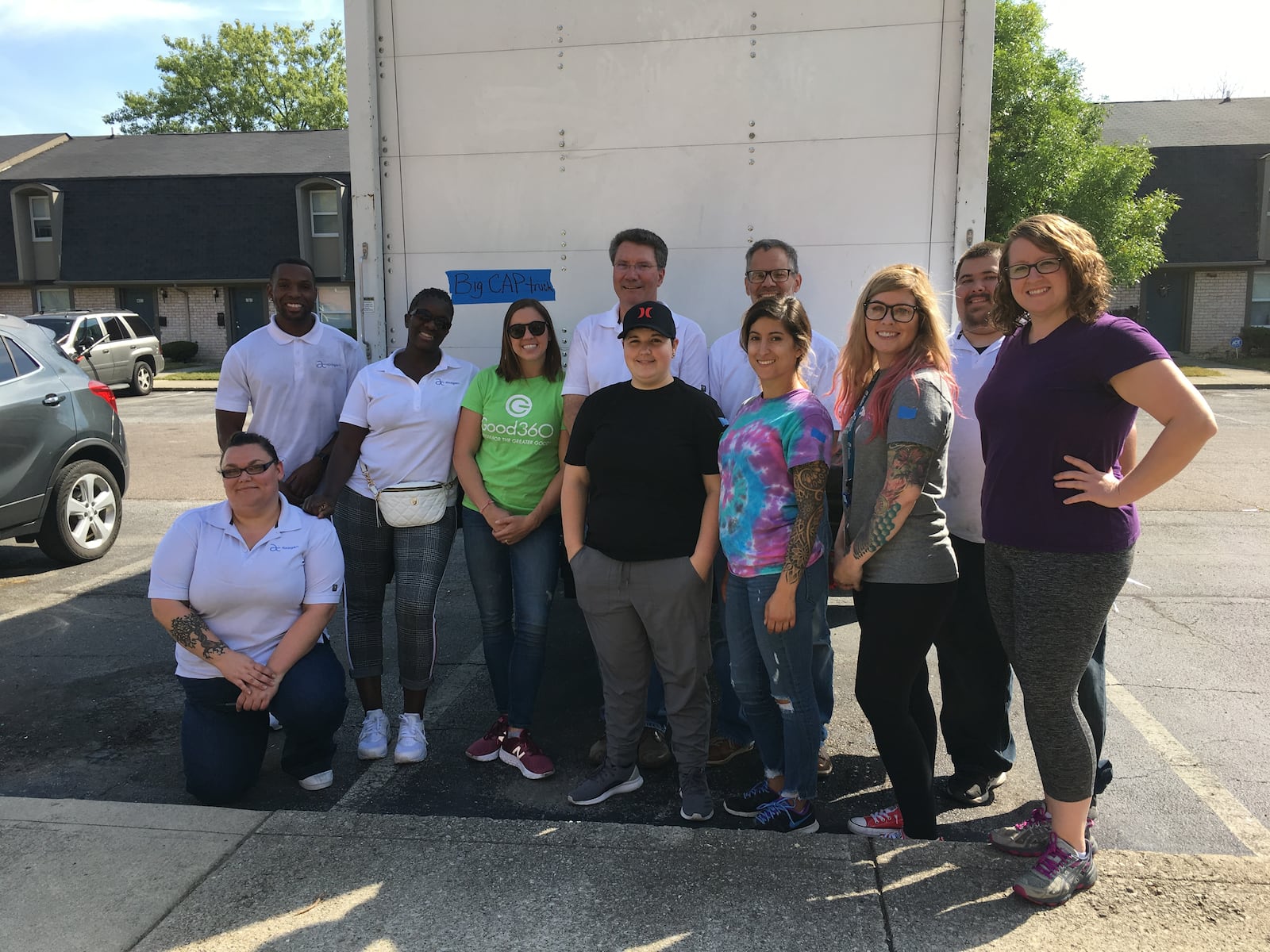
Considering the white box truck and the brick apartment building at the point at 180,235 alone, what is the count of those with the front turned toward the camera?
1

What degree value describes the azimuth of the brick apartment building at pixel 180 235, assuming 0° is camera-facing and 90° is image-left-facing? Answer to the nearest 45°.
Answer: approximately 0°

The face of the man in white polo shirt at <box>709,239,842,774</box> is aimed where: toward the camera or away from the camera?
toward the camera

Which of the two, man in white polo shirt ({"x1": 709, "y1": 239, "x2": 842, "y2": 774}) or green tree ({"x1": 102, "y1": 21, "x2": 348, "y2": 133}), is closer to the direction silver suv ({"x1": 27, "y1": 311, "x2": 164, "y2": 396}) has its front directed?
the man in white polo shirt

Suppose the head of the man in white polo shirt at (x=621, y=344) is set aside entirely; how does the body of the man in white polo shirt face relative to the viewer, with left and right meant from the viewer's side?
facing the viewer

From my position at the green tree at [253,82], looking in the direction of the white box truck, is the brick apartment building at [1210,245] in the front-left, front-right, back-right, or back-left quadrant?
front-left

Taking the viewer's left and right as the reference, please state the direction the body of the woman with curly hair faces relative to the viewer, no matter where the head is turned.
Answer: facing the viewer and to the left of the viewer

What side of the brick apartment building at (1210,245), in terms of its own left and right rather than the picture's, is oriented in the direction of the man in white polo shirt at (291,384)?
front

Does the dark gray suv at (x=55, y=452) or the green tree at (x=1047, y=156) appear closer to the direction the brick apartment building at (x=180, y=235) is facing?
the dark gray suv

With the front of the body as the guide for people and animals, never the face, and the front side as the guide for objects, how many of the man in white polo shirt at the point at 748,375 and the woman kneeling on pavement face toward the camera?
2

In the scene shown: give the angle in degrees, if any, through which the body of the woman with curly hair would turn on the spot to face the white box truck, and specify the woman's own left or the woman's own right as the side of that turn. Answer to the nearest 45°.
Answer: approximately 90° to the woman's own right

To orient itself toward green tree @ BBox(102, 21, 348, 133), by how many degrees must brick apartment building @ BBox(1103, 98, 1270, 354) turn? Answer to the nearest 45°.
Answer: approximately 90° to its right

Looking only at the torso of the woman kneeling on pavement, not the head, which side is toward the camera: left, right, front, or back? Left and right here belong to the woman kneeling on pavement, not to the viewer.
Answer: front

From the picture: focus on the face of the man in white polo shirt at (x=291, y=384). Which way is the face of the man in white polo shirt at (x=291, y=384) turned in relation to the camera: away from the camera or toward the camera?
toward the camera

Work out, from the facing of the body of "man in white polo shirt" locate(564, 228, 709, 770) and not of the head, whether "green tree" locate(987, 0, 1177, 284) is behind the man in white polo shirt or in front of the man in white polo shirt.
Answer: behind

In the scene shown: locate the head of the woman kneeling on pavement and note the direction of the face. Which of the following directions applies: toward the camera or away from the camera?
toward the camera

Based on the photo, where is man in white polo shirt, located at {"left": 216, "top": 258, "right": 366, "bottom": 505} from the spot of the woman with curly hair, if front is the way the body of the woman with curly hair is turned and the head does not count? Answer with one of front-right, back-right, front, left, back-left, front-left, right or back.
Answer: front-right

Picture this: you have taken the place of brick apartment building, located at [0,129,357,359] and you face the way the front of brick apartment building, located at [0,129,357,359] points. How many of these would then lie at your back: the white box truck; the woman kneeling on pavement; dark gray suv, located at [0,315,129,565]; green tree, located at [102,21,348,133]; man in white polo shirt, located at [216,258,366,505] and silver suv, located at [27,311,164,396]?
1

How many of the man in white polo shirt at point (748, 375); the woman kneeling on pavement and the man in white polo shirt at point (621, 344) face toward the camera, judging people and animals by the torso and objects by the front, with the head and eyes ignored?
3
